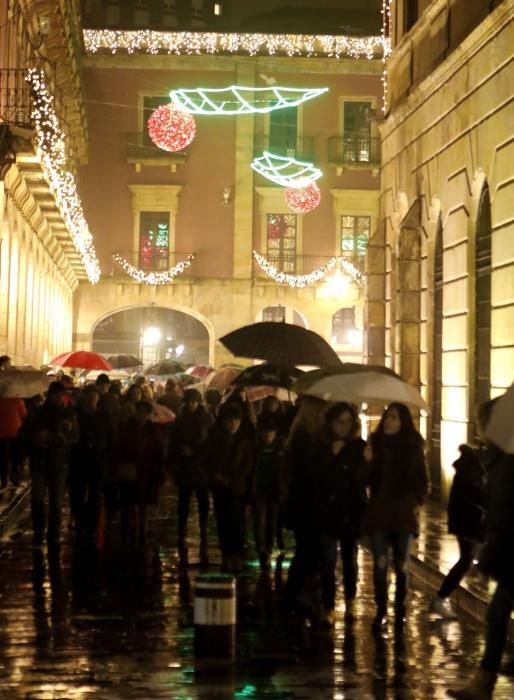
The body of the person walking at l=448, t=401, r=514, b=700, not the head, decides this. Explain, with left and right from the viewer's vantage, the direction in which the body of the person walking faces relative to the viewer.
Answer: facing to the left of the viewer

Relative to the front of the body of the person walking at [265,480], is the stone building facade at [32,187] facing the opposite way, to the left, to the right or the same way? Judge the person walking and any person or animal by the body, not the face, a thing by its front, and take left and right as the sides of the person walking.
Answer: to the left

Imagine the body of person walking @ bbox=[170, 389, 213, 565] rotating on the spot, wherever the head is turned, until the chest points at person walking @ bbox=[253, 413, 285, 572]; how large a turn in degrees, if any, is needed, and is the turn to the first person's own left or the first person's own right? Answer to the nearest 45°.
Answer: approximately 45° to the first person's own left

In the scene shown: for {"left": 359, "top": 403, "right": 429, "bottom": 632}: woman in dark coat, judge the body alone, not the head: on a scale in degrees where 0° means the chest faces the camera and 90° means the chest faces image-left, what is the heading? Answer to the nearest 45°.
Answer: approximately 0°

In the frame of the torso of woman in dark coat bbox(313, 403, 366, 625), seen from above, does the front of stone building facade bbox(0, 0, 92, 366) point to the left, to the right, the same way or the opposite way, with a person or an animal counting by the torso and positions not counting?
to the left

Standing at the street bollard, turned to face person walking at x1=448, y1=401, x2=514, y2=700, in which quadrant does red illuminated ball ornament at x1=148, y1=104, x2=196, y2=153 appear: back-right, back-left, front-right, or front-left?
back-left

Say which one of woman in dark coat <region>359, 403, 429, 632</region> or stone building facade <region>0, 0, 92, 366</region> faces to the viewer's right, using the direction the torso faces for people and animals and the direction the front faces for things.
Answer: the stone building facade

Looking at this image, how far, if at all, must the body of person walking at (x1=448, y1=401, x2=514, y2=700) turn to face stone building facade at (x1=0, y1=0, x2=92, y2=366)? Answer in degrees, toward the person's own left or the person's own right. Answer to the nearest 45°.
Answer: approximately 45° to the person's own right

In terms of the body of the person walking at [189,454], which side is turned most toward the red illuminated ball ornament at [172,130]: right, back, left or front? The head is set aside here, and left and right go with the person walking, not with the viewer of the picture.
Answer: back
